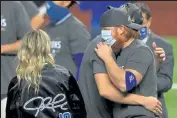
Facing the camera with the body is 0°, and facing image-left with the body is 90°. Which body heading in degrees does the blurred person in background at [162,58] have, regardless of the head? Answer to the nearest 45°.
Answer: approximately 45°

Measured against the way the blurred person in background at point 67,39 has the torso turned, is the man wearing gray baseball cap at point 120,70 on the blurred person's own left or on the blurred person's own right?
on the blurred person's own left

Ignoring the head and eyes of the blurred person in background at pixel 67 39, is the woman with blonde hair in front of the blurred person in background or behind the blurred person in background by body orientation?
in front

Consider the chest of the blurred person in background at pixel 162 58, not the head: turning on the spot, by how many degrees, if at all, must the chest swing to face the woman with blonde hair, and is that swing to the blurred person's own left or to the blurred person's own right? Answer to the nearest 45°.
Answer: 0° — they already face them

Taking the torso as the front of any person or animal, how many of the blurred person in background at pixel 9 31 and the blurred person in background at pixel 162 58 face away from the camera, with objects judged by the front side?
0

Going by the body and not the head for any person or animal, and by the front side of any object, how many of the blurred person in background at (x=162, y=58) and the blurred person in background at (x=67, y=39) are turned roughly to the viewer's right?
0
